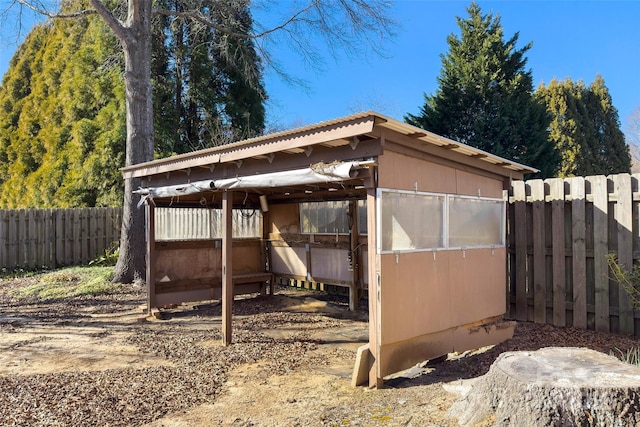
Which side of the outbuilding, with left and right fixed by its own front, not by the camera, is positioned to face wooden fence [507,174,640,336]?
back

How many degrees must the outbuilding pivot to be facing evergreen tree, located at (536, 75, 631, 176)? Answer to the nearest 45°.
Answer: approximately 180°

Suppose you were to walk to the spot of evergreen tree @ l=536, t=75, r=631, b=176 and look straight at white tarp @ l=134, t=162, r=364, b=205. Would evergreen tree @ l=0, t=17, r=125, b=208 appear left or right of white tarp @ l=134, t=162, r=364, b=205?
right

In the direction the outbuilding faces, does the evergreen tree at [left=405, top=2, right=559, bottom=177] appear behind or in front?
behind

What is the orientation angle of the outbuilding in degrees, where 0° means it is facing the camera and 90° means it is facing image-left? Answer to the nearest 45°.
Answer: approximately 45°

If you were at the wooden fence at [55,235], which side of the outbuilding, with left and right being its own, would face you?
right

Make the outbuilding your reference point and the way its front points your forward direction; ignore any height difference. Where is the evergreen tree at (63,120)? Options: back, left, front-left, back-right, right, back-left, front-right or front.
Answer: right
